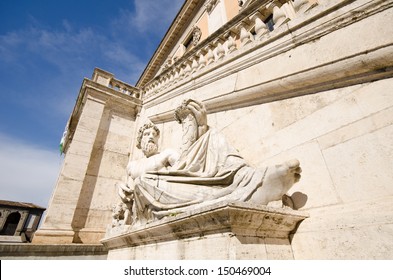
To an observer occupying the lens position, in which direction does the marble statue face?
facing the viewer and to the right of the viewer
